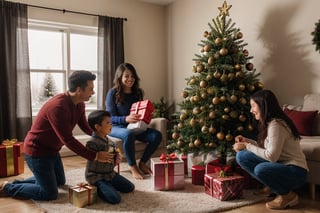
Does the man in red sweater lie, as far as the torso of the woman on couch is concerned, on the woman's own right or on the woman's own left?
on the woman's own right

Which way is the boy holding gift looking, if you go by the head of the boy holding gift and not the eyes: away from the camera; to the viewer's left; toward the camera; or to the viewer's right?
to the viewer's right

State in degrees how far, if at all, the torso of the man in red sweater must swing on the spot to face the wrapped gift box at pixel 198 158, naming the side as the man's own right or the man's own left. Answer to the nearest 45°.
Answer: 0° — they already face it

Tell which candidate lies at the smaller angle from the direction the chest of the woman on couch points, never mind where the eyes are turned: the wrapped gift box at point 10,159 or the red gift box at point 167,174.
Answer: the red gift box

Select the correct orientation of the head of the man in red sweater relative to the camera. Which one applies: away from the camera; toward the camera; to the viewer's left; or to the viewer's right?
to the viewer's right

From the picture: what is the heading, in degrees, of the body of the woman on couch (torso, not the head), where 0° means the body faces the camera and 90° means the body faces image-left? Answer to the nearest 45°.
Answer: approximately 315°

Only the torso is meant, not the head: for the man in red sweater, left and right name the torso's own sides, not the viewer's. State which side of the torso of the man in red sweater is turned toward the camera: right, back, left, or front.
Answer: right
